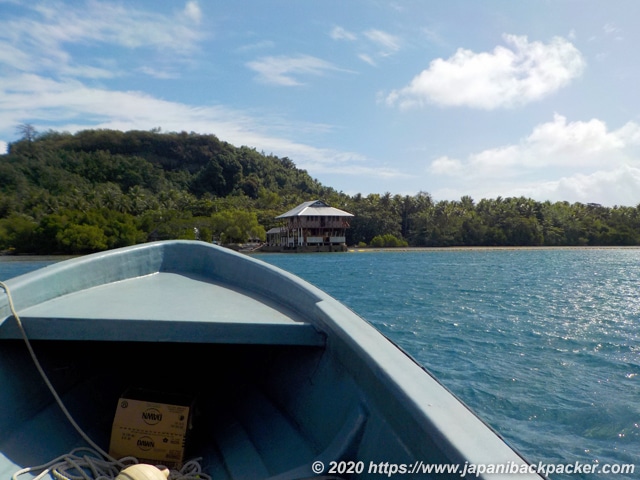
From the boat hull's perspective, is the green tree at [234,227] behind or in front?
in front

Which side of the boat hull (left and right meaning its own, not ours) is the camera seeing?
back

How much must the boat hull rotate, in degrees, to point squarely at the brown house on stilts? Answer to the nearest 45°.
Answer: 0° — it already faces it
